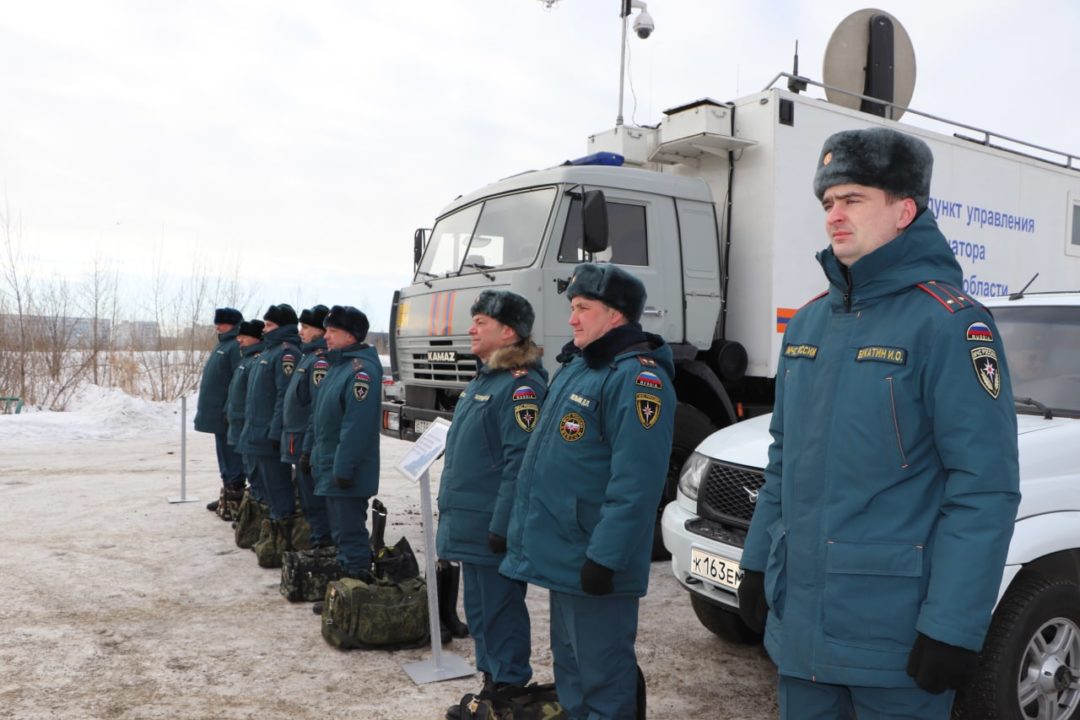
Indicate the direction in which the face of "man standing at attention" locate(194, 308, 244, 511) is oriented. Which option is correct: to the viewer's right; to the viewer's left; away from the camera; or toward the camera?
to the viewer's left

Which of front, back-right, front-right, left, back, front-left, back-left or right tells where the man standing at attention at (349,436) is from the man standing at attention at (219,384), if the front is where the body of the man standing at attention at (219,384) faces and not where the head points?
left

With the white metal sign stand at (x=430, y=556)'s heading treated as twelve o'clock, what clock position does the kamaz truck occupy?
The kamaz truck is roughly at 6 o'clock from the white metal sign stand.

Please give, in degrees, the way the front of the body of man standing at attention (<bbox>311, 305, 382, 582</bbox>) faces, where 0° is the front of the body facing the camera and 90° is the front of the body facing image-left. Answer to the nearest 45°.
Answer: approximately 90°

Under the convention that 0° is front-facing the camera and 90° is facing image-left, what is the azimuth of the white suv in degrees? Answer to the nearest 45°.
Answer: approximately 45°

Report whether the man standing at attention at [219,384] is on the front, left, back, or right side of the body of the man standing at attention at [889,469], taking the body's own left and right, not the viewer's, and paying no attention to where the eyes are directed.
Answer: right

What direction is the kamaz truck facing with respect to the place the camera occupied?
facing the viewer and to the left of the viewer

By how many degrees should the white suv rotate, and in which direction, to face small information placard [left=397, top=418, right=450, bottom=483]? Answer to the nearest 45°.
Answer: approximately 45° to its right

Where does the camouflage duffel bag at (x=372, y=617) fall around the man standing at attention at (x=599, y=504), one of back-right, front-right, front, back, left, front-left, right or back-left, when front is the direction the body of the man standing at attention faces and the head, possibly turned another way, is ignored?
right

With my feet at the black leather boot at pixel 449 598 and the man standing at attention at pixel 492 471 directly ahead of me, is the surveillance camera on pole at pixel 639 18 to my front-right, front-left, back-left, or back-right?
back-left

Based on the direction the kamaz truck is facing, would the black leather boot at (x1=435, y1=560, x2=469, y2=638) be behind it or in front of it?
in front
